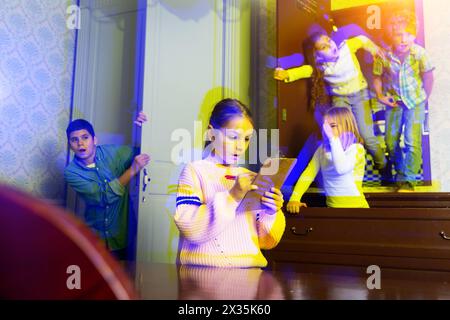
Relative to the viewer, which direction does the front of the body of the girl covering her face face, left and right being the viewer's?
facing the viewer and to the left of the viewer

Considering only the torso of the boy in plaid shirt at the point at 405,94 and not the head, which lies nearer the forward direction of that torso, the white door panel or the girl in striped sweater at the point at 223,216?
the girl in striped sweater

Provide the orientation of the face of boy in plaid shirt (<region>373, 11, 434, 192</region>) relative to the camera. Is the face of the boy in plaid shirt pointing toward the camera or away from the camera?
toward the camera

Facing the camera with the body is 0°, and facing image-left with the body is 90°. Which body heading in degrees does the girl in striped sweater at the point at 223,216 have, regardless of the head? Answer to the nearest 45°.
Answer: approximately 315°

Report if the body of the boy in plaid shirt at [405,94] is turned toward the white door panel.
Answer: no

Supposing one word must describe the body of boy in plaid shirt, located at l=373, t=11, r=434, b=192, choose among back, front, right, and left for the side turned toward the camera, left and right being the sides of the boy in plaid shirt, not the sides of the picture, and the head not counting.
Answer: front

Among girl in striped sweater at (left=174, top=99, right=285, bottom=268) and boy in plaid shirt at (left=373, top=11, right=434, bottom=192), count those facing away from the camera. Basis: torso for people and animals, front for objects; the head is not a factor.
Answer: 0

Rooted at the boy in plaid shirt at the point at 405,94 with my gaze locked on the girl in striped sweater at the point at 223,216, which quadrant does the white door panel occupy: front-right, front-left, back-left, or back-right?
front-right

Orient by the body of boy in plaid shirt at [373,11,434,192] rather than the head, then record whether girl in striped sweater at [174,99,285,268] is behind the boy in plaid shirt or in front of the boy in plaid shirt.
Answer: in front

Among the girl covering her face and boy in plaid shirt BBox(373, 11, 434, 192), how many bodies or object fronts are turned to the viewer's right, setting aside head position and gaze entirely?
0
